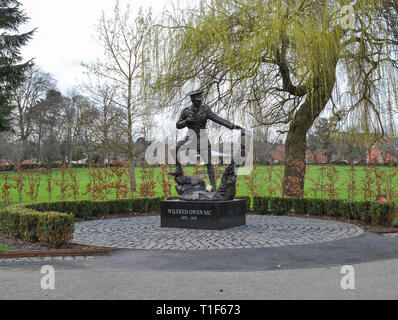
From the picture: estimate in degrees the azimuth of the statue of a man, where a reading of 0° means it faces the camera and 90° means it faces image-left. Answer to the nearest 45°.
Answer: approximately 0°

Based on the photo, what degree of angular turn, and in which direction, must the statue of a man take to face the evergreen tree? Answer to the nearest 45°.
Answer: approximately 135° to its right

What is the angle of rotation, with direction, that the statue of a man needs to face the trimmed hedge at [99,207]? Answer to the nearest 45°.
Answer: approximately 135° to its right

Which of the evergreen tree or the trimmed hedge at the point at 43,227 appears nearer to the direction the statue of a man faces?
the trimmed hedge

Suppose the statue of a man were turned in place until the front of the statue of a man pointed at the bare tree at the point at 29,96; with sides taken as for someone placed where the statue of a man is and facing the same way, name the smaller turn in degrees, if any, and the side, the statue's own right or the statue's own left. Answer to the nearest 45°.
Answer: approximately 135° to the statue's own right
